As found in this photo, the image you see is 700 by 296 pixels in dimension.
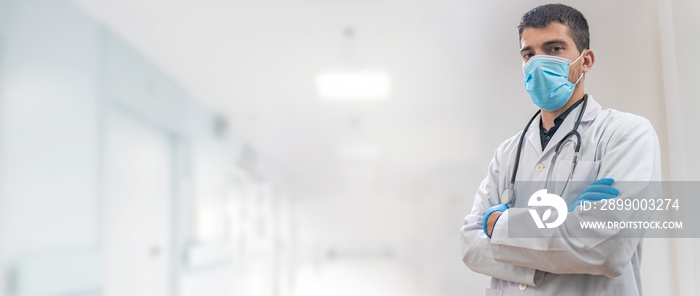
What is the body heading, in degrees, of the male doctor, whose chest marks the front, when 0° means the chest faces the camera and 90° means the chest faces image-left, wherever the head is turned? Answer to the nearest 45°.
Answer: approximately 45°
